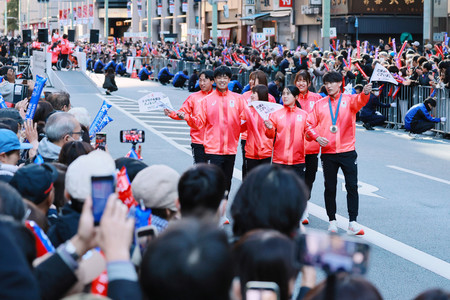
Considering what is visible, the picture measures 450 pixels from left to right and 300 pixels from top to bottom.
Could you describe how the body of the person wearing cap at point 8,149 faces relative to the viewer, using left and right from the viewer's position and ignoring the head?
facing to the right of the viewer

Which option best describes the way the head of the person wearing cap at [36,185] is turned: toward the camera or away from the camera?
away from the camera

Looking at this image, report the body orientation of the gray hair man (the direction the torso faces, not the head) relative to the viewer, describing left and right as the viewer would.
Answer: facing to the right of the viewer

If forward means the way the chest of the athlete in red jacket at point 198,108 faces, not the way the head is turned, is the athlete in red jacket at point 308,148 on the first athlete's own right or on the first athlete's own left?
on the first athlete's own left

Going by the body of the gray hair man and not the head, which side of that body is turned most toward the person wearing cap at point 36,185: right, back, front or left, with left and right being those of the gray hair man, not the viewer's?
right

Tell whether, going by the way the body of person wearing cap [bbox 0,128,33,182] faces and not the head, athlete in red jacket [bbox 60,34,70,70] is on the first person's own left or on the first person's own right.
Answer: on the first person's own left

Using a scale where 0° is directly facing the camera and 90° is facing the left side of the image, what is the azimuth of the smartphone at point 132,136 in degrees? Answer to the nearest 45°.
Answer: approximately 0°

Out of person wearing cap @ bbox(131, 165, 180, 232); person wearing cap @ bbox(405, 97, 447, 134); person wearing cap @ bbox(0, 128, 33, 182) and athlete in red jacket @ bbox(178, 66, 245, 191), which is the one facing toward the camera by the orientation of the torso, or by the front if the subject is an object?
the athlete in red jacket
